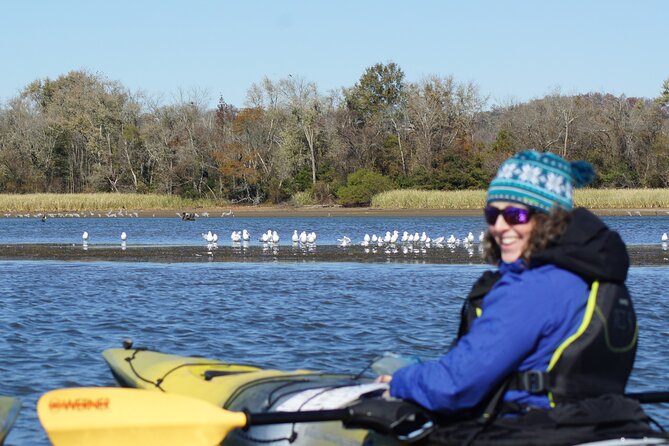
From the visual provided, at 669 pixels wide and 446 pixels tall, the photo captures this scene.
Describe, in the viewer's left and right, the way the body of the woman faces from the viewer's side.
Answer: facing to the left of the viewer

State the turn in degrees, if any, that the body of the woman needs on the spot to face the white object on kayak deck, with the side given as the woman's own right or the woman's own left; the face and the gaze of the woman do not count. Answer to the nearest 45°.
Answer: approximately 45° to the woman's own right

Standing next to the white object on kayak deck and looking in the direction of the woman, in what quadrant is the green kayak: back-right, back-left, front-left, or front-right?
back-right

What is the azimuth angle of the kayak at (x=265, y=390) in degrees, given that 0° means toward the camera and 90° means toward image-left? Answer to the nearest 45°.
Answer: approximately 90°
